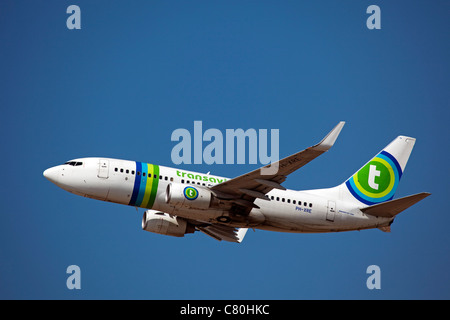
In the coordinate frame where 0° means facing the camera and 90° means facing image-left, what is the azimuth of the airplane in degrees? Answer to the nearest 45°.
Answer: approximately 90°
